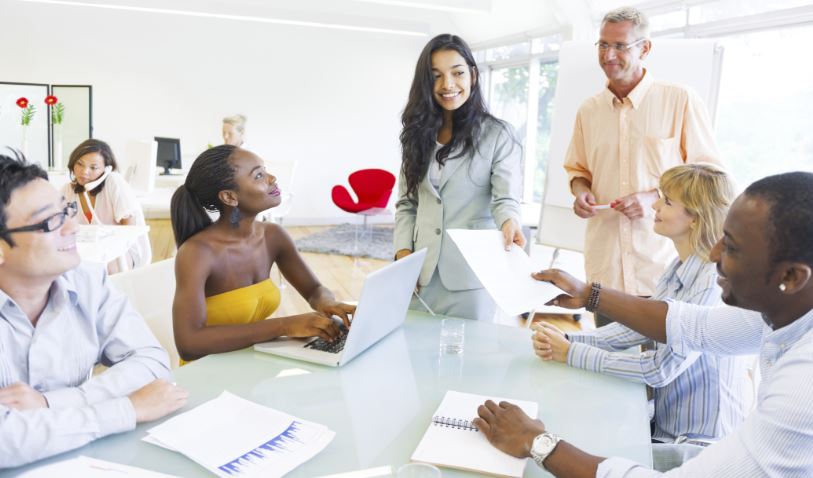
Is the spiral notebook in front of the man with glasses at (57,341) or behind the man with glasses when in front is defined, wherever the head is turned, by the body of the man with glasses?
in front

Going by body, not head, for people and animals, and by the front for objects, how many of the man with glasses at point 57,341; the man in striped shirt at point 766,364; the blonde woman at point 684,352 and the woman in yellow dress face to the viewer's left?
2

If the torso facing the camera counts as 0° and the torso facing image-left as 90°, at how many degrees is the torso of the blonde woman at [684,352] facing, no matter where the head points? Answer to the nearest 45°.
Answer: approximately 90°

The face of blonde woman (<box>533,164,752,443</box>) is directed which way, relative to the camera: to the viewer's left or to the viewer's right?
to the viewer's left

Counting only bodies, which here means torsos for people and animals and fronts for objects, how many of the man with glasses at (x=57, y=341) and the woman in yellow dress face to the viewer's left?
0

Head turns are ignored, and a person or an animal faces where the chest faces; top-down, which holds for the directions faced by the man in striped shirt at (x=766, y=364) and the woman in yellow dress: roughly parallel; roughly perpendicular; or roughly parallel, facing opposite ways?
roughly parallel, facing opposite ways

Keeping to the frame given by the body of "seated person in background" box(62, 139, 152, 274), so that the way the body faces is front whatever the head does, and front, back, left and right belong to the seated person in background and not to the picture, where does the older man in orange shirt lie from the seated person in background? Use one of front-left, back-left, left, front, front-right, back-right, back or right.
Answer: left

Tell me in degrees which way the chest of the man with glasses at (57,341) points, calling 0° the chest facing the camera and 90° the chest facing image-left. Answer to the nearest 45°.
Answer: approximately 315°

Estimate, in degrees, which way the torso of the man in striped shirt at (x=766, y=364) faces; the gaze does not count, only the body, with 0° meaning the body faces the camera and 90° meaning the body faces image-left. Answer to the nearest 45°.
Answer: approximately 90°

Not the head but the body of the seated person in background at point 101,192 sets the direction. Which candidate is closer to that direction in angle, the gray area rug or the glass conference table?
the glass conference table

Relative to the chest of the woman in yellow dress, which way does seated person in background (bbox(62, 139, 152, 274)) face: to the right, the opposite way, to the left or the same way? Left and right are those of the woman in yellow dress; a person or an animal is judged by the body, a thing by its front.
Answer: to the right

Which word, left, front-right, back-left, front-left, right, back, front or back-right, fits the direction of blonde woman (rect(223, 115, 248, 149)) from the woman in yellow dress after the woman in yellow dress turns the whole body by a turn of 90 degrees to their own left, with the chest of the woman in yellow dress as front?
front-left

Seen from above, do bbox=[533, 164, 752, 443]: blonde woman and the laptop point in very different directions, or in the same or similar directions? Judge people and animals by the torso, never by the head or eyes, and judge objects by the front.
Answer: same or similar directions

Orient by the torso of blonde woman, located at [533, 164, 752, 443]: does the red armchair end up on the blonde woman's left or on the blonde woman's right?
on the blonde woman's right

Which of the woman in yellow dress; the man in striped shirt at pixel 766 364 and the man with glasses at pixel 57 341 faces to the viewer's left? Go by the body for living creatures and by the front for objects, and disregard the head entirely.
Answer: the man in striped shirt

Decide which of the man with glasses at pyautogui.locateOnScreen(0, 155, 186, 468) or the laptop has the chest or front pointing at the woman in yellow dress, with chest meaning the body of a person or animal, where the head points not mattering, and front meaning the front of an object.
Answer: the laptop
